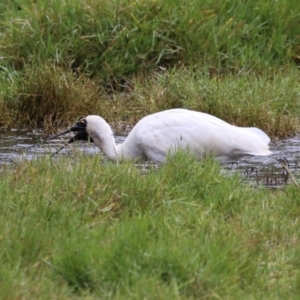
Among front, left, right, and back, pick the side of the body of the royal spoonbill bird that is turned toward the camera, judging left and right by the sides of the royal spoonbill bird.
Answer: left
